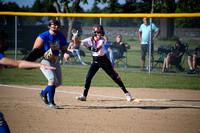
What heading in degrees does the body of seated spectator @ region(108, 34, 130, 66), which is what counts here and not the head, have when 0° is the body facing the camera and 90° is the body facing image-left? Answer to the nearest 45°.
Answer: approximately 45°

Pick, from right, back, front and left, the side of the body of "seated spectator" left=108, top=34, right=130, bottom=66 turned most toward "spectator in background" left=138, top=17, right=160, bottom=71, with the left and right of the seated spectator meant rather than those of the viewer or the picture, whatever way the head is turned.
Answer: left

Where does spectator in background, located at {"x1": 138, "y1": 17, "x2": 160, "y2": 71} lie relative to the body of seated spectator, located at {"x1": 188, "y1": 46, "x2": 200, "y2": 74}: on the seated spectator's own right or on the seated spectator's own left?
on the seated spectator's own right

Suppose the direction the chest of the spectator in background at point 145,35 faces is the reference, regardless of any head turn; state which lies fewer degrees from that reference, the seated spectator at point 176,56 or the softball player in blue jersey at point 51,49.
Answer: the softball player in blue jersey

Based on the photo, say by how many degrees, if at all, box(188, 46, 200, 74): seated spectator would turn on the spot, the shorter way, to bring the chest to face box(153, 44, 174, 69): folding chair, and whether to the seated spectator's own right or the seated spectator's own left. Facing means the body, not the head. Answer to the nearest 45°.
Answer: approximately 45° to the seated spectator's own right

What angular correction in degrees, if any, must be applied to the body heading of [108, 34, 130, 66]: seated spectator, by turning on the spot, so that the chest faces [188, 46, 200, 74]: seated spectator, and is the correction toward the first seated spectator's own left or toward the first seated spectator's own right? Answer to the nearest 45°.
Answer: approximately 90° to the first seated spectator's own left

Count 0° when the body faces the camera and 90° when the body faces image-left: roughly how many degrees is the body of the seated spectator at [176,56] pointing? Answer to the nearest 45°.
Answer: approximately 45°
